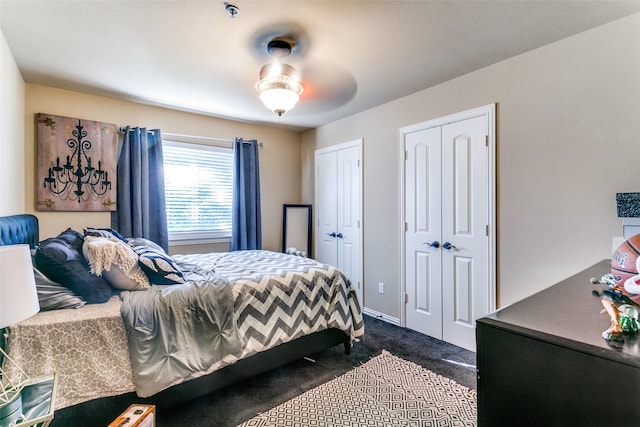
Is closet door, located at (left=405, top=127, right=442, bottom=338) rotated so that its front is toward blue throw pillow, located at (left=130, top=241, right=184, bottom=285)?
yes

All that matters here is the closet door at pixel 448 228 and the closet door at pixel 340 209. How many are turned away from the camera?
0

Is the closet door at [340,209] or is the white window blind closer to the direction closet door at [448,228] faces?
the white window blind

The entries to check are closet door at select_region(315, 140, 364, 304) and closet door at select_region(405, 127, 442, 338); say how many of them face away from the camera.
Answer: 0

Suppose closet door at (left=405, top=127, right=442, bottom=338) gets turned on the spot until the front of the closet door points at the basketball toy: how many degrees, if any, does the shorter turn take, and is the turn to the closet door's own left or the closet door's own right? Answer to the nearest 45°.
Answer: approximately 45° to the closet door's own left

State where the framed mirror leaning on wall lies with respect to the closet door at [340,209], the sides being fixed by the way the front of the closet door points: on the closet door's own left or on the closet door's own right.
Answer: on the closet door's own right

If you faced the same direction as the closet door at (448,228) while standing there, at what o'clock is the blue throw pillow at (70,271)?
The blue throw pillow is roughly at 12 o'clock from the closet door.

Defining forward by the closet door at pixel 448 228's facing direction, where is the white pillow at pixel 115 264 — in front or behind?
in front

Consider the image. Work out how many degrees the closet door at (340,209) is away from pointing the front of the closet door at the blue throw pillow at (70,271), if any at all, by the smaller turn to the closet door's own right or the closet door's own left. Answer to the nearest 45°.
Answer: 0° — it already faces it

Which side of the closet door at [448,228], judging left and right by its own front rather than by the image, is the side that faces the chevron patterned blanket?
front

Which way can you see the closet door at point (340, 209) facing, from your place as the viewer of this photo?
facing the viewer and to the left of the viewer

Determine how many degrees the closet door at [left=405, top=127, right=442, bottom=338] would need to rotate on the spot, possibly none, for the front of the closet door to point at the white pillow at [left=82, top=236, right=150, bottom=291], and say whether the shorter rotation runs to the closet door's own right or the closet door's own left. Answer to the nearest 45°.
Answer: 0° — it already faces it

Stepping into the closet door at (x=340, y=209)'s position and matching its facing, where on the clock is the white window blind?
The white window blind is roughly at 1 o'clock from the closet door.

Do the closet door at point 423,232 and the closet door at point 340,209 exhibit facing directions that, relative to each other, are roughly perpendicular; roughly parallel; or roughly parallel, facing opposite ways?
roughly parallel

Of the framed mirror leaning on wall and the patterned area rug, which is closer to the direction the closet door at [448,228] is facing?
the patterned area rug

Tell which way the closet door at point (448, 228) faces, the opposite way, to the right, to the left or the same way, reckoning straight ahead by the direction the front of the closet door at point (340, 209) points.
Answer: the same way

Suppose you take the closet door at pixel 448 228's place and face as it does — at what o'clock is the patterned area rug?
The patterned area rug is roughly at 11 o'clock from the closet door.

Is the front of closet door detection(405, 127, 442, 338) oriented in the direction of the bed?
yes
